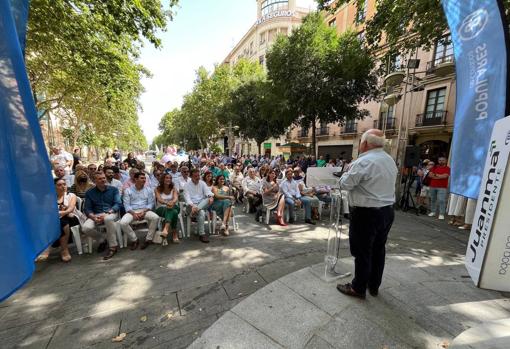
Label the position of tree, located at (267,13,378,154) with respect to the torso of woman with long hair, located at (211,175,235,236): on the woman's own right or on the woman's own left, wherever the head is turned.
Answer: on the woman's own left

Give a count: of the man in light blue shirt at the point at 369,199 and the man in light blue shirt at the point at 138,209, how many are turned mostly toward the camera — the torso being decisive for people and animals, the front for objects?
1

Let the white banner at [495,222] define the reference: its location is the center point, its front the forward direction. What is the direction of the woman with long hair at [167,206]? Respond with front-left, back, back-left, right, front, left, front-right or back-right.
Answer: front-right

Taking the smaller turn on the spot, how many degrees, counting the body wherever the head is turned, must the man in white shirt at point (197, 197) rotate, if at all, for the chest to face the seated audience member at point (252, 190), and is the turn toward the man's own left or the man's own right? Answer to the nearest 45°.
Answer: approximately 90° to the man's own left

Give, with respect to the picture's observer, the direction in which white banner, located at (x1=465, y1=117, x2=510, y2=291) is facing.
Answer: facing the viewer and to the left of the viewer

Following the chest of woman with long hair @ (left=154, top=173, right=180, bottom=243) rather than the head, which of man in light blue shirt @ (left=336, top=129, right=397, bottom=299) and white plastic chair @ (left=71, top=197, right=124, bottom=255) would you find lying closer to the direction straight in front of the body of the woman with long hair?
the man in light blue shirt

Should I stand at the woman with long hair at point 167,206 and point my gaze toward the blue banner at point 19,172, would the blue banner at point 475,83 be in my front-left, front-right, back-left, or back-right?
front-left

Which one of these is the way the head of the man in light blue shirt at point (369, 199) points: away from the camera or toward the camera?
away from the camera

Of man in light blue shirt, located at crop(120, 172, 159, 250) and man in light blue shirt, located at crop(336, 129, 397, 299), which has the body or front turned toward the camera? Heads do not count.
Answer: man in light blue shirt, located at crop(120, 172, 159, 250)

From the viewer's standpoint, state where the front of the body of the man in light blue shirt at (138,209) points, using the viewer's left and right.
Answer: facing the viewer

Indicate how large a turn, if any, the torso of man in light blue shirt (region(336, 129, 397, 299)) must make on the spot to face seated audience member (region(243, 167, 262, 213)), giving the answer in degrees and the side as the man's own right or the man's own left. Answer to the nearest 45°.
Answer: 0° — they already face them

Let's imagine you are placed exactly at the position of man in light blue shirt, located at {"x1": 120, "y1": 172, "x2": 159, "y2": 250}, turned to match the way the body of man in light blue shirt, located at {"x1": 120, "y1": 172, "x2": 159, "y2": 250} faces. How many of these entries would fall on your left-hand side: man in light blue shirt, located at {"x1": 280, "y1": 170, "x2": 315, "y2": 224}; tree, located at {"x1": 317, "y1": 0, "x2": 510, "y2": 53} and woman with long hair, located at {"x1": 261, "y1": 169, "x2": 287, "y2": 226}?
3

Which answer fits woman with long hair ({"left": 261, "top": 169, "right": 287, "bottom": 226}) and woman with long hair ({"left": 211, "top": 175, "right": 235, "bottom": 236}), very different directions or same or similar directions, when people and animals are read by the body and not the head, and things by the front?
same or similar directions
